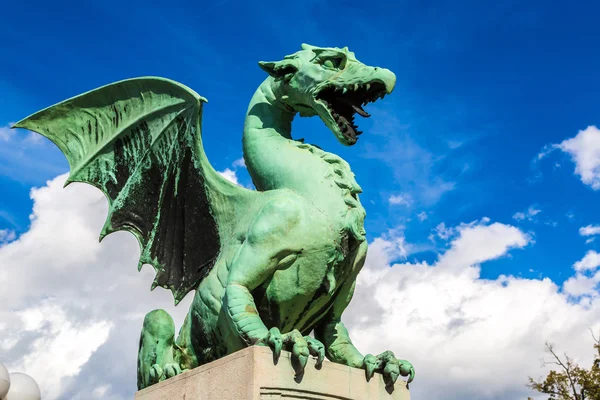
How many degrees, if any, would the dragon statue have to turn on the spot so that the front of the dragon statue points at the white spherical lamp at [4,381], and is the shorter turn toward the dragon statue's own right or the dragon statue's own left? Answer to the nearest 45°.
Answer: approximately 180°

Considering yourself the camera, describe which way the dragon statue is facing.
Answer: facing the viewer and to the right of the viewer

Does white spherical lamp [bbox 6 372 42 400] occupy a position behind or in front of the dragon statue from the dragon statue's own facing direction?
behind
